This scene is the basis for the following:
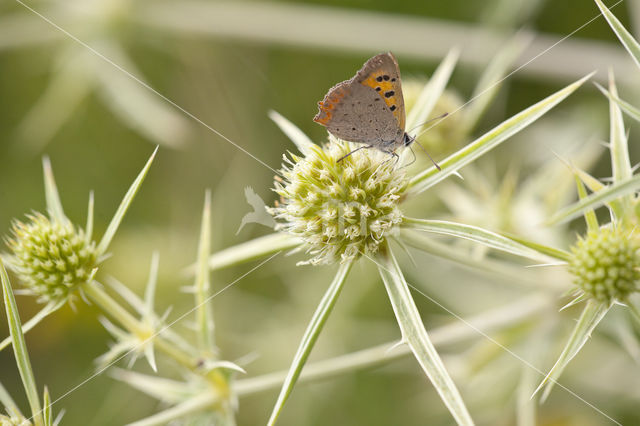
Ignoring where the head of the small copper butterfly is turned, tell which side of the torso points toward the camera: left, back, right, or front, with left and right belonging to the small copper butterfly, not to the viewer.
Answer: right

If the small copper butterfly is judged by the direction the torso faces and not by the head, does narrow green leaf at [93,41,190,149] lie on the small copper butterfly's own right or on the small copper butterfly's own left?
on the small copper butterfly's own left
